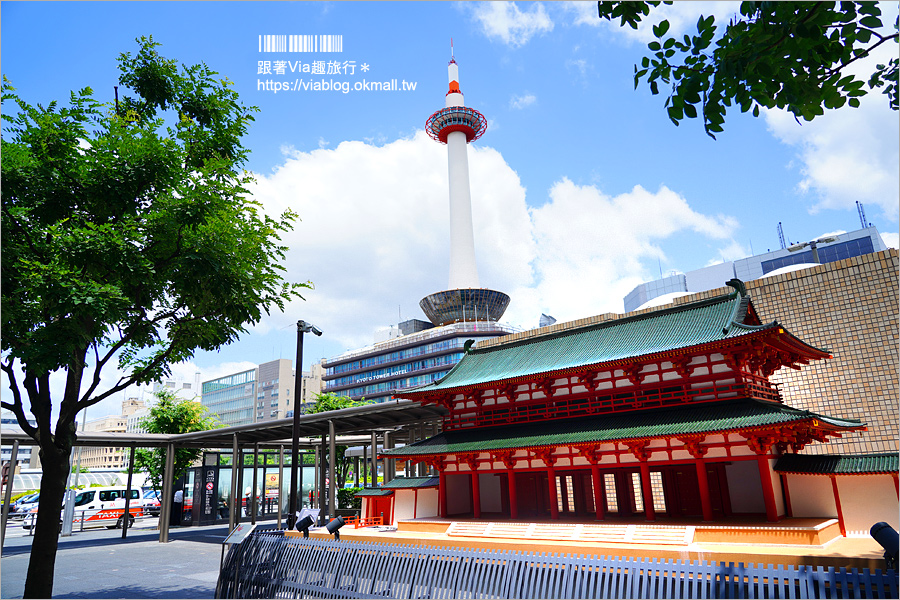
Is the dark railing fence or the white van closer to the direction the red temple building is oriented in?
the dark railing fence

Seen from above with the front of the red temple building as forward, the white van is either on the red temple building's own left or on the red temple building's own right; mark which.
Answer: on the red temple building's own right

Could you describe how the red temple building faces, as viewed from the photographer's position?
facing the viewer and to the left of the viewer

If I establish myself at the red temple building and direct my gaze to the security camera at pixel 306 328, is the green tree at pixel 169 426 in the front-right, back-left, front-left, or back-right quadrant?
front-right

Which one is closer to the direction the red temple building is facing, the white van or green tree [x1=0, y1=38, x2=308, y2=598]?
the green tree

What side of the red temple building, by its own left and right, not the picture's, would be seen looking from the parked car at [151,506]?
right

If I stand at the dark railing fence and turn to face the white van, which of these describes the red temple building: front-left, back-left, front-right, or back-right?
front-right

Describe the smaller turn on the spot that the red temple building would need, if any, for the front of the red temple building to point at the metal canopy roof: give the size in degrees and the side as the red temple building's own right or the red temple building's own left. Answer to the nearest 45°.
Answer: approximately 45° to the red temple building's own right

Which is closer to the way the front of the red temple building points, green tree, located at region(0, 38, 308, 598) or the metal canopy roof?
the green tree

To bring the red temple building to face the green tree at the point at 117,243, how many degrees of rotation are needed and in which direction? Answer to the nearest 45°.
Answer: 0° — it already faces it

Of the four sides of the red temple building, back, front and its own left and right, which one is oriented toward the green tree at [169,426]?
right
